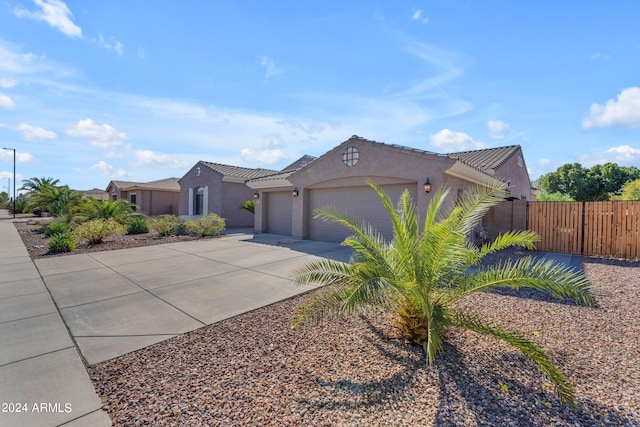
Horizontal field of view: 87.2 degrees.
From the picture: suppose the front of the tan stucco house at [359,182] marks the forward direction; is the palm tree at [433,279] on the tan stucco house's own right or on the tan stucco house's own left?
on the tan stucco house's own left

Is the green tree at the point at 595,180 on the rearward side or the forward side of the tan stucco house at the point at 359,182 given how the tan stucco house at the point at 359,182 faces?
on the rearward side

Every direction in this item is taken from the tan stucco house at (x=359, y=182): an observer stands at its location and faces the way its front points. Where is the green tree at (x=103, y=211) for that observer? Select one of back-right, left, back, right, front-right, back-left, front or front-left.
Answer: front-right

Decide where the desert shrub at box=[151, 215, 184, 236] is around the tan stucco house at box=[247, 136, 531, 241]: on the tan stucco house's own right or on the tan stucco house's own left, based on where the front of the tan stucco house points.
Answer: on the tan stucco house's own right

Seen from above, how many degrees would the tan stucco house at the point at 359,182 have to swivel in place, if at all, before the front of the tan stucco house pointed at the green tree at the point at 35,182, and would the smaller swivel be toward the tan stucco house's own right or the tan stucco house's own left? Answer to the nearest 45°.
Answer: approximately 45° to the tan stucco house's own right

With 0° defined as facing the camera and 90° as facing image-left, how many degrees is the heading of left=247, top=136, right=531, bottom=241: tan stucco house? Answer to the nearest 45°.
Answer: approximately 45°

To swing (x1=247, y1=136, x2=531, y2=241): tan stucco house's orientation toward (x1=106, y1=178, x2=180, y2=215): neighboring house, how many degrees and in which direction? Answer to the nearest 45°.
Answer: approximately 90° to its right
